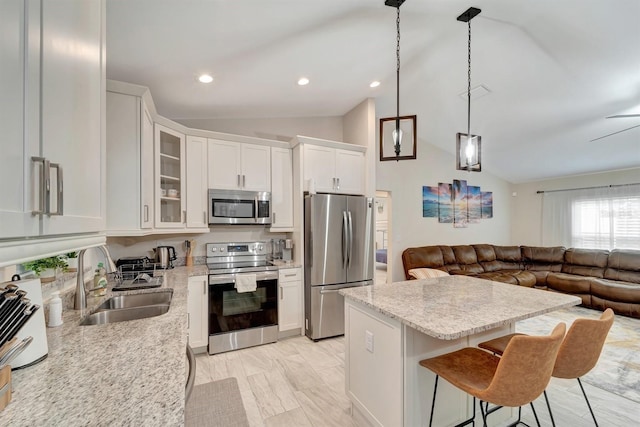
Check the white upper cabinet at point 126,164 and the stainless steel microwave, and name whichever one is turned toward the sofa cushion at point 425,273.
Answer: the white upper cabinet

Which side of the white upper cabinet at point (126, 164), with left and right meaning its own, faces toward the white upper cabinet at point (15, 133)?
right

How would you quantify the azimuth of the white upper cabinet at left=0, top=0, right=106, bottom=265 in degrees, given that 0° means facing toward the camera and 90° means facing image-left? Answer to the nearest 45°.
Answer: approximately 315°

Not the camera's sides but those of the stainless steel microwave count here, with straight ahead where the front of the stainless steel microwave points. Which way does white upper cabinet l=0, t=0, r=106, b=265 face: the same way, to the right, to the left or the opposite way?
to the left

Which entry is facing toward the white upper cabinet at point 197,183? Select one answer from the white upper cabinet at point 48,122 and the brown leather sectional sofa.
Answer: the brown leather sectional sofa

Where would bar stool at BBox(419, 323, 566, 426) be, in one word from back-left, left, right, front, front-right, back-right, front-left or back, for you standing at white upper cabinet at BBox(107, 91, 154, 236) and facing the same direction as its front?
front-right

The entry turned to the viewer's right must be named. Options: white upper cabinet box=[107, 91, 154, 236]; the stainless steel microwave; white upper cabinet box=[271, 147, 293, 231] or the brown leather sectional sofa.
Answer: white upper cabinet box=[107, 91, 154, 236]

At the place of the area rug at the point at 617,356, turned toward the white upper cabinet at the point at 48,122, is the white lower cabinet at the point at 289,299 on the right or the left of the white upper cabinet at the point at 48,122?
right
